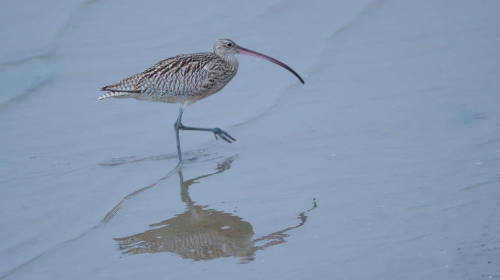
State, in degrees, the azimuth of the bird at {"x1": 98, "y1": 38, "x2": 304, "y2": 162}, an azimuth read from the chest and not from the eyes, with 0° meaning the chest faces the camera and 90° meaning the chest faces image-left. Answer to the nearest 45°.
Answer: approximately 270°
